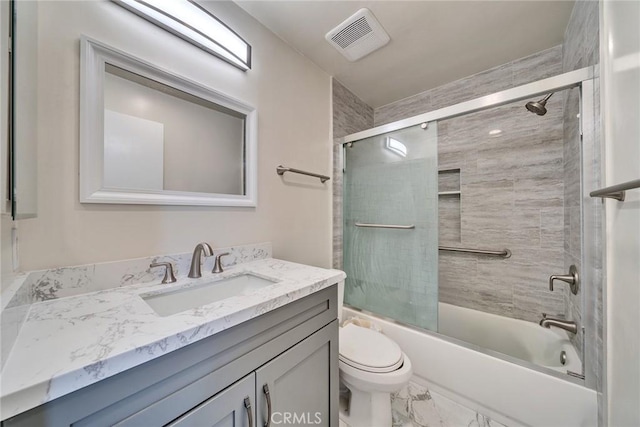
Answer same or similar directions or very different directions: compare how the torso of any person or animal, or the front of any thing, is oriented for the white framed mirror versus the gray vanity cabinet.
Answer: same or similar directions

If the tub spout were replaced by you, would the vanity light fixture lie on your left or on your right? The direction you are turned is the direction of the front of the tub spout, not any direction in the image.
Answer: on your left

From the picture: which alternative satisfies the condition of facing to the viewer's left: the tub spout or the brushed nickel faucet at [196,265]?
the tub spout

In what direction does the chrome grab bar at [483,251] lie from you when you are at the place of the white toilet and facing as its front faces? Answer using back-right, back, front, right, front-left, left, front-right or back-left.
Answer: left

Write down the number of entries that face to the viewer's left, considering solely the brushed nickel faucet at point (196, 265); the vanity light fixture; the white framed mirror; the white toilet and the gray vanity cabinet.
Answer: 0

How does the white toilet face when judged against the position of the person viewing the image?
facing the viewer and to the right of the viewer

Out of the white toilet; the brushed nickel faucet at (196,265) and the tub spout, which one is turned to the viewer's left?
the tub spout

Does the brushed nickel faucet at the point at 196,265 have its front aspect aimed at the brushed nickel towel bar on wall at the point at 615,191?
yes

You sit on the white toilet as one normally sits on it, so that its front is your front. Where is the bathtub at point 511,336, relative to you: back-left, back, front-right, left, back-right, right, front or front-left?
left

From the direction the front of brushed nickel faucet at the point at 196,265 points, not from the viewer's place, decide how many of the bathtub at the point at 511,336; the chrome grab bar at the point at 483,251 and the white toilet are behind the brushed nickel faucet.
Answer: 0

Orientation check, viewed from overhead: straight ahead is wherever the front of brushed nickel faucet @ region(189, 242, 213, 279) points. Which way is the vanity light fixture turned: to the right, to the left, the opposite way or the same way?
the same way

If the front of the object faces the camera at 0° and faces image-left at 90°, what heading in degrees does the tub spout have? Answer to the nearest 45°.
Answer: approximately 90°

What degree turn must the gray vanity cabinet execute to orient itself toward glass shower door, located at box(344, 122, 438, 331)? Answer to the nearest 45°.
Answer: approximately 45° to its left

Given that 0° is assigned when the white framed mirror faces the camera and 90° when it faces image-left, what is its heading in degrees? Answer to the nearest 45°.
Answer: approximately 315°

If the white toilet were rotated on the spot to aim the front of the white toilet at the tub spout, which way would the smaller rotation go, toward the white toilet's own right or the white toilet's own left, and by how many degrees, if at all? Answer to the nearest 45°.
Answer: approximately 45° to the white toilet's own left

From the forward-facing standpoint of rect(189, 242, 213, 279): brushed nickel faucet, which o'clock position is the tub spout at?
The tub spout is roughly at 11 o'clock from the brushed nickel faucet.

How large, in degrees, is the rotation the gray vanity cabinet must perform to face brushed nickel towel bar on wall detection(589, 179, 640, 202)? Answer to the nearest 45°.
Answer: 0° — it already faces it
